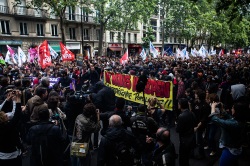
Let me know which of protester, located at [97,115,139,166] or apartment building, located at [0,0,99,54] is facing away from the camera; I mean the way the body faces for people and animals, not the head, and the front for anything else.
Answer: the protester

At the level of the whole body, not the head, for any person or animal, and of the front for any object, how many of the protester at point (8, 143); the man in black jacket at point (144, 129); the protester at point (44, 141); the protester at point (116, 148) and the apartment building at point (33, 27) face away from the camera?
4

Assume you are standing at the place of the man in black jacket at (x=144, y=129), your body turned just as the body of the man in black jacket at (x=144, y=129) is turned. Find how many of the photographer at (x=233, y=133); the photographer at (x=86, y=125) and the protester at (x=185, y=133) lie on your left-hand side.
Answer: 1

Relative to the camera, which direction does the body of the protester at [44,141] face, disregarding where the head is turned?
away from the camera

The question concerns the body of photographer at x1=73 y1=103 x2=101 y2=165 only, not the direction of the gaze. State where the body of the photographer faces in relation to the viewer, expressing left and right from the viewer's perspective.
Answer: facing away from the viewer and to the right of the viewer

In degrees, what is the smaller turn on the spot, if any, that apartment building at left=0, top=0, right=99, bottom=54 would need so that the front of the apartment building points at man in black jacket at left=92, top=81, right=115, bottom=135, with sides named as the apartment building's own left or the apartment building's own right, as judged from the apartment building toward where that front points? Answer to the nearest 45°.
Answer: approximately 45° to the apartment building's own right

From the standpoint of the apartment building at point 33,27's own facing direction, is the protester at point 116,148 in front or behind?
in front

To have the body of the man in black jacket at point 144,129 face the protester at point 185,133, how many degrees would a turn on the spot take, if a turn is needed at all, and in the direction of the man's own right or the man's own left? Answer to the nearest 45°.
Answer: approximately 90° to the man's own right

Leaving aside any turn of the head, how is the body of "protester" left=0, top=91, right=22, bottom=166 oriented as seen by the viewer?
away from the camera

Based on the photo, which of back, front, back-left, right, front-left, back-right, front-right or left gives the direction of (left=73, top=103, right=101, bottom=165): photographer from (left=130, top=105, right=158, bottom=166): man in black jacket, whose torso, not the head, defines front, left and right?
left

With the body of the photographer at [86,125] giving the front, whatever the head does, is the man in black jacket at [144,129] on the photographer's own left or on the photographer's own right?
on the photographer's own right

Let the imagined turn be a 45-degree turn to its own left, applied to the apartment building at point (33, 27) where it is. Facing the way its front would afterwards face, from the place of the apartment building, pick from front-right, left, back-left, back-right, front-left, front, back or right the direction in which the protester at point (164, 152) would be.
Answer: right

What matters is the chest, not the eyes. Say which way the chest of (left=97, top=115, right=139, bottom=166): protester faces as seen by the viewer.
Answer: away from the camera

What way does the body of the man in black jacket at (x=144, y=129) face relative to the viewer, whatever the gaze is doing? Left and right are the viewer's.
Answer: facing away from the viewer

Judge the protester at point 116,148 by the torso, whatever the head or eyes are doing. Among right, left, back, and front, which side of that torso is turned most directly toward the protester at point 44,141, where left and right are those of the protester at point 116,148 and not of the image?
left

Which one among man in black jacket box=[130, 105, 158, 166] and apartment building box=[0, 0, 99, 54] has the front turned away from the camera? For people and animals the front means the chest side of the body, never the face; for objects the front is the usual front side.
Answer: the man in black jacket

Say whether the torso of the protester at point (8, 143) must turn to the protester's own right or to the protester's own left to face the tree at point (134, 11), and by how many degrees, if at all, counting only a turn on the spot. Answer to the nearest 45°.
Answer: approximately 45° to the protester's own right
